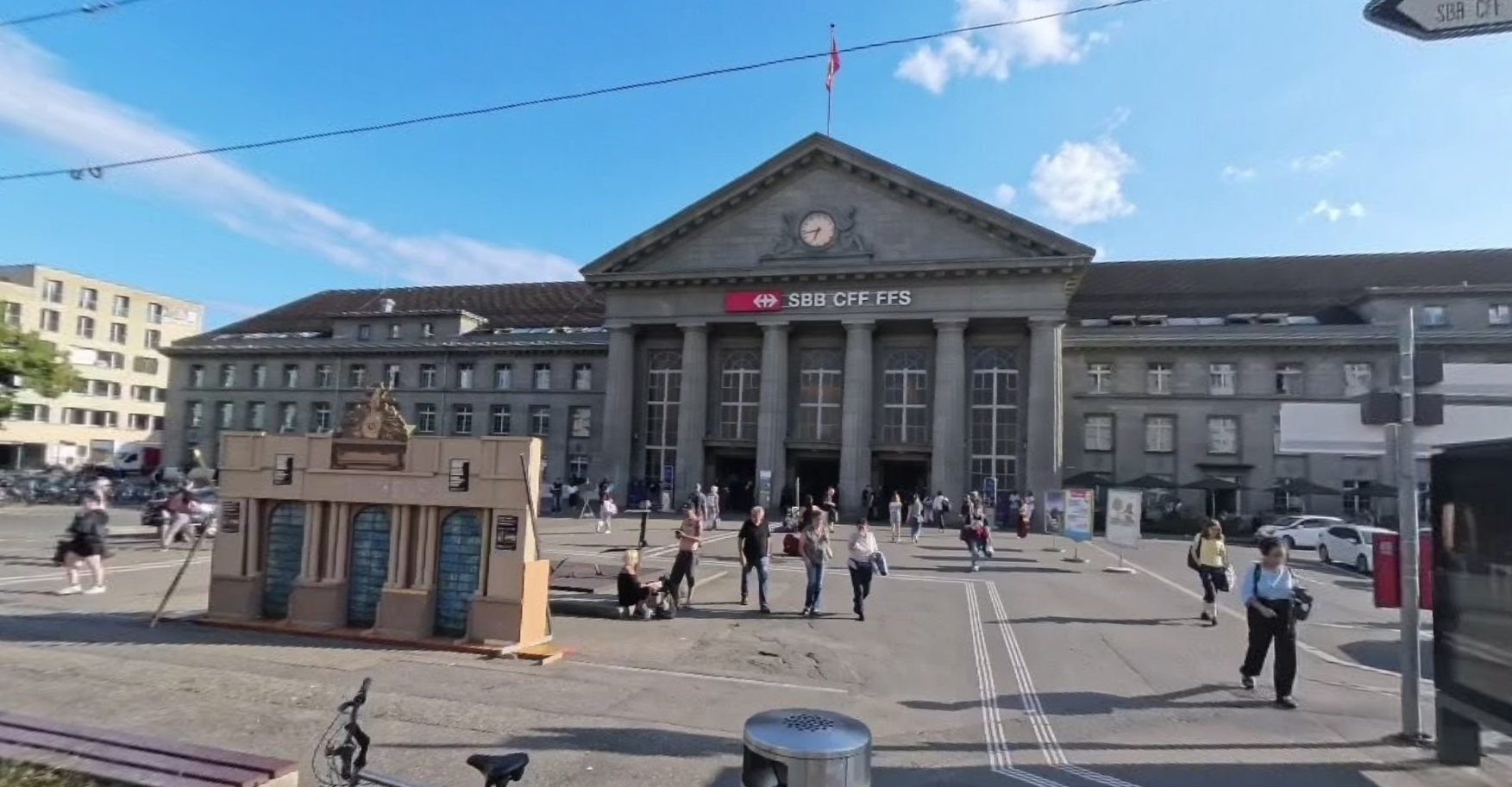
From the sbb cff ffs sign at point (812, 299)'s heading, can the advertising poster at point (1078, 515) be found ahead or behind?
ahead

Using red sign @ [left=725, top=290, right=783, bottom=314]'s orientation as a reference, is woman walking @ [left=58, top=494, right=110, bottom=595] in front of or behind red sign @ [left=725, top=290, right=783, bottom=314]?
in front

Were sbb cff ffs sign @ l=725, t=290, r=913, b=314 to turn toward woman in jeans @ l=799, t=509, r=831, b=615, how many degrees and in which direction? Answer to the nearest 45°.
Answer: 0° — it already faces them

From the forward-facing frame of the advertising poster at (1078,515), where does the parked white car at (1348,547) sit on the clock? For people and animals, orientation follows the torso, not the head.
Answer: The parked white car is roughly at 8 o'clock from the advertising poster.

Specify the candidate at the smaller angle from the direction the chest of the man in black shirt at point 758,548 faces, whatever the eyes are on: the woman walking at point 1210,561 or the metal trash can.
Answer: the metal trash can

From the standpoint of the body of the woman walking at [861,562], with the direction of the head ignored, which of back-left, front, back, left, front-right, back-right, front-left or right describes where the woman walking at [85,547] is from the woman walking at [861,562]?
right

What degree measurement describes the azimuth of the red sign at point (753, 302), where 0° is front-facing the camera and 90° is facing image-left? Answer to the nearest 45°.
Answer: approximately 0°

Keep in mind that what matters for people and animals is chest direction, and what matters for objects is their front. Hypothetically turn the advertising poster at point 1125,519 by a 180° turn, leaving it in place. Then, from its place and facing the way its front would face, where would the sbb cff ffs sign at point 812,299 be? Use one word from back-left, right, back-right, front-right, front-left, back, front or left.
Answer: front-left

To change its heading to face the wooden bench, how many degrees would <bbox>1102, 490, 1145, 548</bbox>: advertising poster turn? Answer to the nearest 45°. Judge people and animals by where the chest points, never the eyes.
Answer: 0° — it already faces it

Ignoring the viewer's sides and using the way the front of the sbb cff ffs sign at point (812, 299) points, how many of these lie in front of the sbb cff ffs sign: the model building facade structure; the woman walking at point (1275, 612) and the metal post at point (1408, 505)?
3
